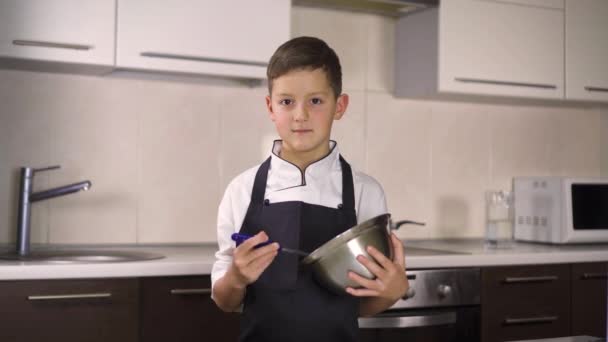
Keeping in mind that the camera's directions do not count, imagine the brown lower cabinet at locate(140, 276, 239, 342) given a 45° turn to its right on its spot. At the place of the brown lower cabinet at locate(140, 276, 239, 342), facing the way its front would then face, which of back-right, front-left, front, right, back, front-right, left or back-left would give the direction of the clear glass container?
back

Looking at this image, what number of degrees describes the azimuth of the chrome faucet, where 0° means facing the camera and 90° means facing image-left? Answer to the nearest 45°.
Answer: approximately 270°

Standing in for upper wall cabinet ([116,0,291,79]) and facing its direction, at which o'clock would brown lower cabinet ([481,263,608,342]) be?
The brown lower cabinet is roughly at 9 o'clock from the upper wall cabinet.

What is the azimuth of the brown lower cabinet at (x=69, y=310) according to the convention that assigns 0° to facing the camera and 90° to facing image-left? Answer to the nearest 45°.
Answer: approximately 0°

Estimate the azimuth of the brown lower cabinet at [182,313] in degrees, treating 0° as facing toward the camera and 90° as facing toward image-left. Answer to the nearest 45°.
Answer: approximately 0°

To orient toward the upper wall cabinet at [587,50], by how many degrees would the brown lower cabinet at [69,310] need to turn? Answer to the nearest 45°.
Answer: approximately 90° to its left
